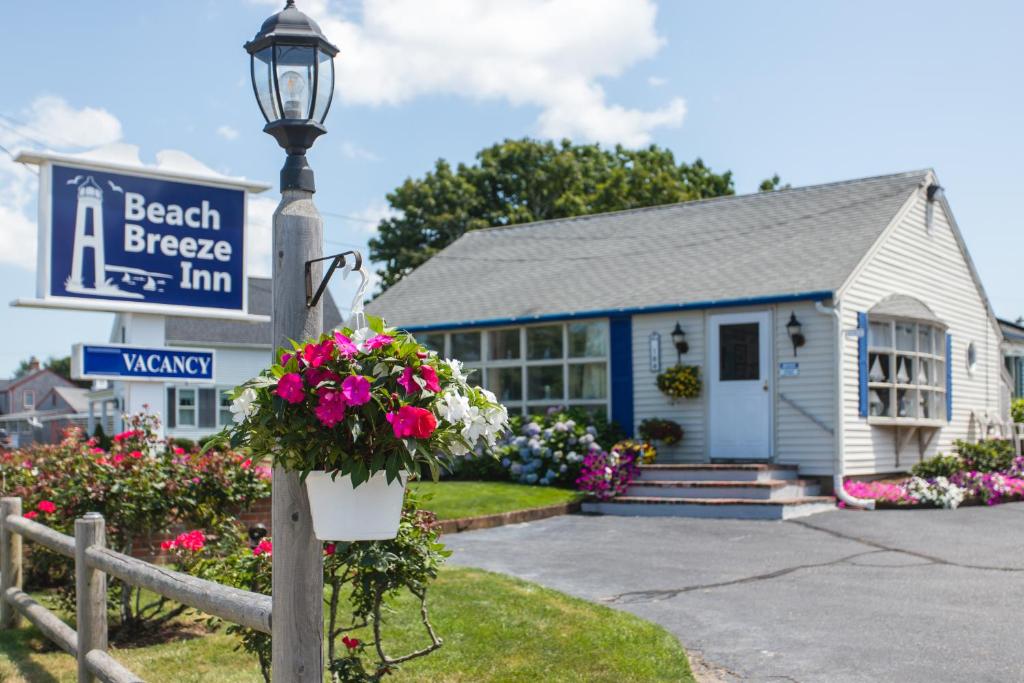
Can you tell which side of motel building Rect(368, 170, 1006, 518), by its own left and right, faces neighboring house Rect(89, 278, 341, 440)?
right

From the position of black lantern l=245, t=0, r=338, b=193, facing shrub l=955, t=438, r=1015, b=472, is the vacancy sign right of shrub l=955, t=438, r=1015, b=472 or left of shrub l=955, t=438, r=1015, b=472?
left

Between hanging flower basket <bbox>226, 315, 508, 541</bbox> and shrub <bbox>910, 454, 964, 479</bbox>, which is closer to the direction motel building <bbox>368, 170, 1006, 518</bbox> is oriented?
the hanging flower basket

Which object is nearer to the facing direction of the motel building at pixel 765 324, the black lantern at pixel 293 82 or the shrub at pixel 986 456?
the black lantern

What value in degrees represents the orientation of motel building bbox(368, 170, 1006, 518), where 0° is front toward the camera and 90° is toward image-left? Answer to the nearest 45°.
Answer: approximately 45°
